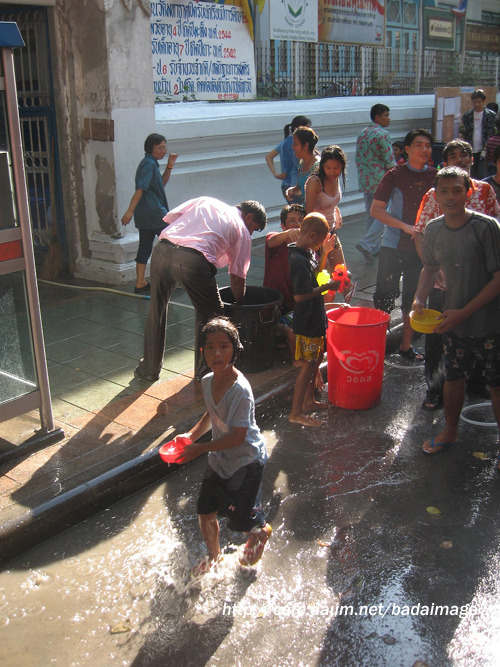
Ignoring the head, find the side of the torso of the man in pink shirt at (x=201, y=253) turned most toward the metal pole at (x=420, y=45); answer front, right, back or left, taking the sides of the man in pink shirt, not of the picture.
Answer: front

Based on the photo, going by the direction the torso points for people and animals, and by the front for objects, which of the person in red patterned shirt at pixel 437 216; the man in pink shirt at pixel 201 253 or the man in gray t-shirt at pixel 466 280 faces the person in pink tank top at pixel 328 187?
the man in pink shirt at pixel 201 253

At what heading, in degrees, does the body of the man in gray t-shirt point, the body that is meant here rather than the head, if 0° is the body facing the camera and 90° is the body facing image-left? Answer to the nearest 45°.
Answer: approximately 45°

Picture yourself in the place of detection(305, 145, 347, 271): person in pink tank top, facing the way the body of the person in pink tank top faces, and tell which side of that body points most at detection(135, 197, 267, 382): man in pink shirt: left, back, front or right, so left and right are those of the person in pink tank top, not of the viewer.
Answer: right

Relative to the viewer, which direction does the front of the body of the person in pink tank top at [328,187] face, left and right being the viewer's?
facing the viewer and to the right of the viewer

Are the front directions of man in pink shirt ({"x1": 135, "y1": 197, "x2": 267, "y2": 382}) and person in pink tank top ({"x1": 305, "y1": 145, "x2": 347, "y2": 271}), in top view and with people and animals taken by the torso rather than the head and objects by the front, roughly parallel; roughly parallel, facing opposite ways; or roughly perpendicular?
roughly perpendicular

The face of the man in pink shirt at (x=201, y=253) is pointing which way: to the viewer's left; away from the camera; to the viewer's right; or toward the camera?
to the viewer's right

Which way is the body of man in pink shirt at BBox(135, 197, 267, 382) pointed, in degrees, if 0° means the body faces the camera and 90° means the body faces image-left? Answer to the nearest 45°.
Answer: approximately 225°

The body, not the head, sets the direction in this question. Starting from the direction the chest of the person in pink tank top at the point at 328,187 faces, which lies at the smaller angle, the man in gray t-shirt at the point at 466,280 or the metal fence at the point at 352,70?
the man in gray t-shirt
